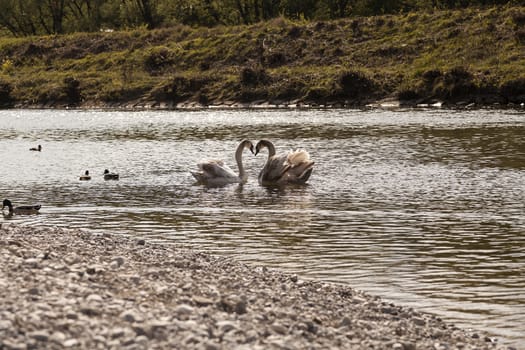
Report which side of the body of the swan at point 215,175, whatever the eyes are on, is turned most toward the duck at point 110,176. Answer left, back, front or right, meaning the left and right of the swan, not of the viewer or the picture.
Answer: back

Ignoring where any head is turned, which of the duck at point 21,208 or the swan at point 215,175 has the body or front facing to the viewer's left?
the duck

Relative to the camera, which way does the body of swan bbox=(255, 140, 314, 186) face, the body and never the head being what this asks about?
to the viewer's left

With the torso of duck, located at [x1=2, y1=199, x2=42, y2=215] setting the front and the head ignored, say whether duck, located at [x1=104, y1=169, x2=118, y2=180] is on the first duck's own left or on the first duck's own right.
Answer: on the first duck's own right

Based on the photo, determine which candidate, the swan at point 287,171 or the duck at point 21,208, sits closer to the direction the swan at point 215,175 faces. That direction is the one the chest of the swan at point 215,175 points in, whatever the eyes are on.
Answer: the swan

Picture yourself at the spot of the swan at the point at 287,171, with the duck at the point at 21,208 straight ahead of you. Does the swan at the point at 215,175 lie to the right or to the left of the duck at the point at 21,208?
right

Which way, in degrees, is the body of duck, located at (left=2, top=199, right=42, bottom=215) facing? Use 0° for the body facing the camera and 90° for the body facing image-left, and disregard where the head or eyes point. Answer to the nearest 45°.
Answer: approximately 90°

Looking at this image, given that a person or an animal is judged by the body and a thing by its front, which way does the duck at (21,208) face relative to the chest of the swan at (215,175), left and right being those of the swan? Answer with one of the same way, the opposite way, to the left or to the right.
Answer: the opposite way

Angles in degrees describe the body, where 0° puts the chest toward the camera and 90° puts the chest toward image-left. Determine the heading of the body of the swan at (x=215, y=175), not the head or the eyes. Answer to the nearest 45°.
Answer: approximately 270°
